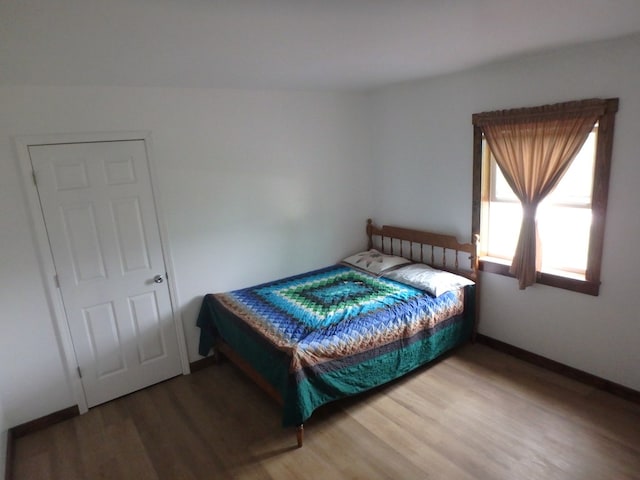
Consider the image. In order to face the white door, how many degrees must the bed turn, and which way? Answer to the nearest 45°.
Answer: approximately 45° to its right

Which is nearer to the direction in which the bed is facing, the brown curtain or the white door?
the white door

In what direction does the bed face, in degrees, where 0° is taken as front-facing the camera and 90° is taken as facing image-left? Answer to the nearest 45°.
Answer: approximately 45°

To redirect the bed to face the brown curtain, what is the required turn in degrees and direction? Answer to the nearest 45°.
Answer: approximately 135° to its left

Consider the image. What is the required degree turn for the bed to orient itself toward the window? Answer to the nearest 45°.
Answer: approximately 135° to its left
